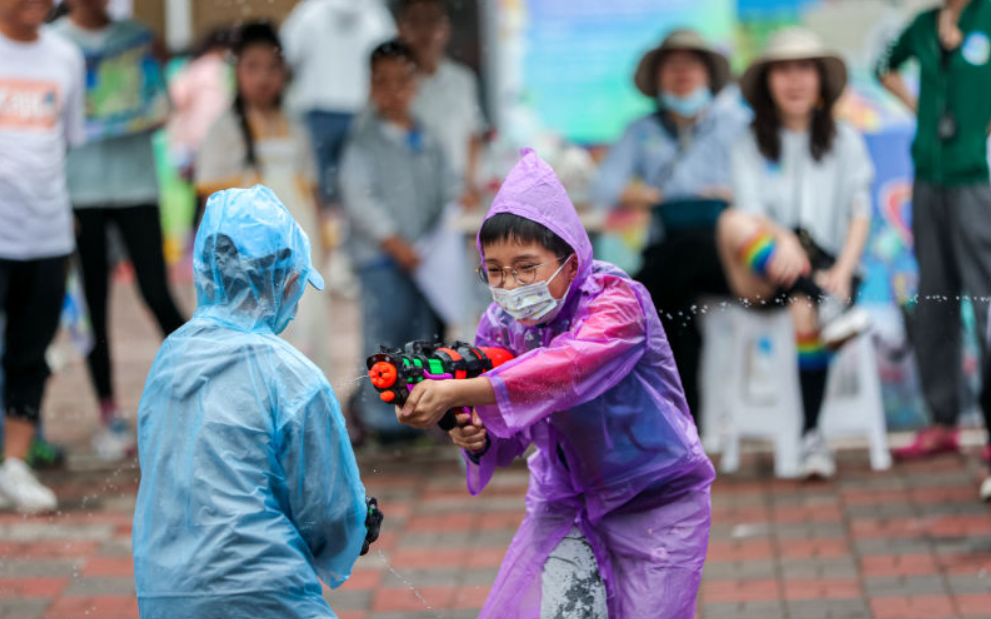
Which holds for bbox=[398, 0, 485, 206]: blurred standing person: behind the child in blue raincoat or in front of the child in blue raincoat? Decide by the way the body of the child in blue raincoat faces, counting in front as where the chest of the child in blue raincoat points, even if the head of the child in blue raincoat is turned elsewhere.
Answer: in front

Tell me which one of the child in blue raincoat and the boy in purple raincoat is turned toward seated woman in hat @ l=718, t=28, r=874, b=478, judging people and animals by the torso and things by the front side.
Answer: the child in blue raincoat

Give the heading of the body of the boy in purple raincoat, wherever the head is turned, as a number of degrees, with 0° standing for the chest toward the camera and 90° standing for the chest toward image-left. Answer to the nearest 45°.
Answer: approximately 45°

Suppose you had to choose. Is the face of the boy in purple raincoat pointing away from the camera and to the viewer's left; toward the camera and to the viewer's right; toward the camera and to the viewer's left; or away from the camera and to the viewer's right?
toward the camera and to the viewer's left

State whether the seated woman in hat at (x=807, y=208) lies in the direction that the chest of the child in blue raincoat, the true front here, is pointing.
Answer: yes

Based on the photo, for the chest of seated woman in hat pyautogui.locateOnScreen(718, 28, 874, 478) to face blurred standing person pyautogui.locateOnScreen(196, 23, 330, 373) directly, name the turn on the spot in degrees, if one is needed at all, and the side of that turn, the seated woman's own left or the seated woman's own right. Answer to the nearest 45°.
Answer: approximately 90° to the seated woman's own right

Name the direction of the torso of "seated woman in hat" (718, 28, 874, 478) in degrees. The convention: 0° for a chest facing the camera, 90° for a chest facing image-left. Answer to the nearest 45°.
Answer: approximately 0°

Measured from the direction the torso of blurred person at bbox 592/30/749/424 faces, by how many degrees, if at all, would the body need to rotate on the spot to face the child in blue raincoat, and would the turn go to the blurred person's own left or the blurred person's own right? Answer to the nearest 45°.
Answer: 0° — they already face them

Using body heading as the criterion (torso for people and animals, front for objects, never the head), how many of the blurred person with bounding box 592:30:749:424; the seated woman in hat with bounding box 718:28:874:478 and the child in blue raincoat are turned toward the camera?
2
